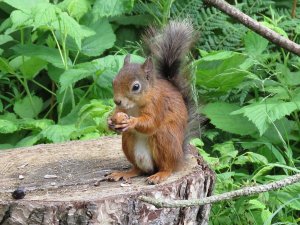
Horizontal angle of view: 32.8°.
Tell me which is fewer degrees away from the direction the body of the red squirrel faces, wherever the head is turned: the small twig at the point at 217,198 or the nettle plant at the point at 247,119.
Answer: the small twig

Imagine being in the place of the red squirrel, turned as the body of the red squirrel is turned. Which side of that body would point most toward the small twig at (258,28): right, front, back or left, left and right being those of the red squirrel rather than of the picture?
back

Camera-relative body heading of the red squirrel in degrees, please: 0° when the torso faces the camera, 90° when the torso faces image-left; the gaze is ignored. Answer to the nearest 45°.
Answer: approximately 45°

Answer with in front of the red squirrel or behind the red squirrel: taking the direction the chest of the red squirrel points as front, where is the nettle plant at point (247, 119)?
behind

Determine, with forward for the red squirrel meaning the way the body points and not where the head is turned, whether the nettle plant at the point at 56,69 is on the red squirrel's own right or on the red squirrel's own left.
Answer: on the red squirrel's own right
